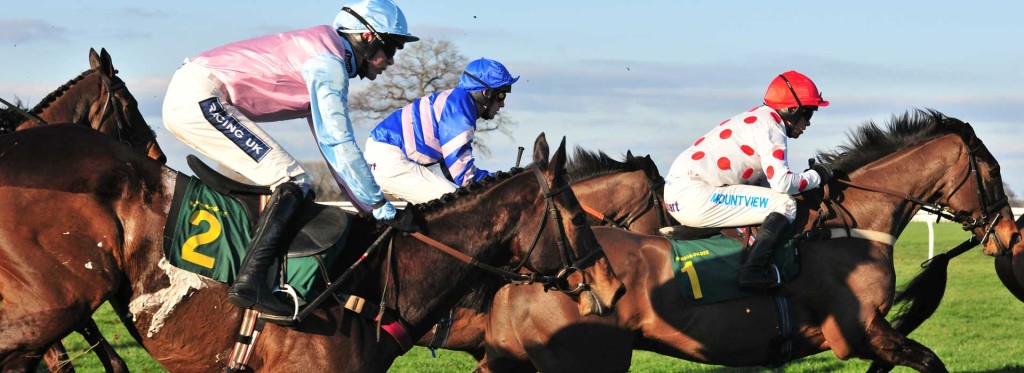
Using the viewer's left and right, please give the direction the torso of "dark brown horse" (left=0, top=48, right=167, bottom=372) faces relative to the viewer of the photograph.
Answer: facing to the right of the viewer

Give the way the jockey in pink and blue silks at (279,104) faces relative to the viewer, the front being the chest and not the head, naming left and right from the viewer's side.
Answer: facing to the right of the viewer

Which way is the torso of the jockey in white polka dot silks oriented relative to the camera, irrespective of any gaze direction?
to the viewer's right

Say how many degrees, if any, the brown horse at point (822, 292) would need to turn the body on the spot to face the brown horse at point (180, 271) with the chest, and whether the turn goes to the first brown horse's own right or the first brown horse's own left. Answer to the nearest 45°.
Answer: approximately 135° to the first brown horse's own right

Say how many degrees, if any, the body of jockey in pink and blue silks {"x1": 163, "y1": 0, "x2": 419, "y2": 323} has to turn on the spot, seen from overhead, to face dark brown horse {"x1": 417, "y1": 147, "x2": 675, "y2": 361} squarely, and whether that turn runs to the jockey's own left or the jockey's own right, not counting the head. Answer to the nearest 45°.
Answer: approximately 45° to the jockey's own left

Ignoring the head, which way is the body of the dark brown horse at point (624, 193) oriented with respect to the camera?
to the viewer's right

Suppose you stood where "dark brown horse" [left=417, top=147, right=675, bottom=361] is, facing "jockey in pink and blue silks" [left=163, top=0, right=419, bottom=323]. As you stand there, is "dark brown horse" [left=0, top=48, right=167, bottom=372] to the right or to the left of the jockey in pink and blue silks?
right

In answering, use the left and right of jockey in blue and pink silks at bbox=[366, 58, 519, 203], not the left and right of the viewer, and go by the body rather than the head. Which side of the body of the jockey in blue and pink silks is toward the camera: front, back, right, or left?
right

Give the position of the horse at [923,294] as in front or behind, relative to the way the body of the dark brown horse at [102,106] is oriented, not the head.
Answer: in front

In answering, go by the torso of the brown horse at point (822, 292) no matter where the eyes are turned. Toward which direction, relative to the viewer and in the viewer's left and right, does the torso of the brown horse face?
facing to the right of the viewer

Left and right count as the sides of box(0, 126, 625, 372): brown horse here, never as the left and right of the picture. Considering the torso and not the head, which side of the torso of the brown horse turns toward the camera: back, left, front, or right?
right

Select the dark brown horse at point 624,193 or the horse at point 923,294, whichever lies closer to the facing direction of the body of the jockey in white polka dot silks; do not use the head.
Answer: the horse

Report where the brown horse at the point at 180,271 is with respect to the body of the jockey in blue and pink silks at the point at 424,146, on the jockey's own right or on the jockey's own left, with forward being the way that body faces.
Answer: on the jockey's own right
